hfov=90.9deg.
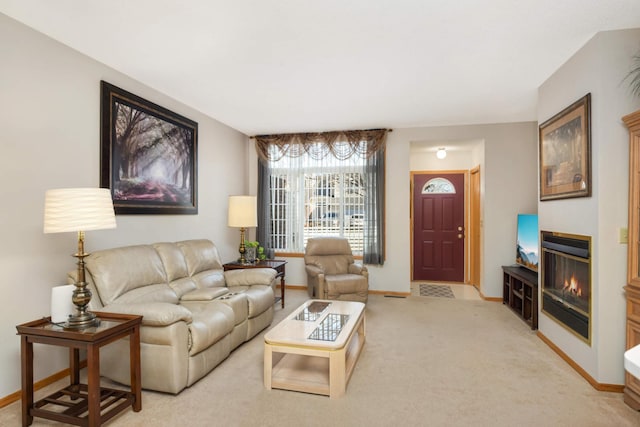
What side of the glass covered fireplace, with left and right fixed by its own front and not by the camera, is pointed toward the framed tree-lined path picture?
front

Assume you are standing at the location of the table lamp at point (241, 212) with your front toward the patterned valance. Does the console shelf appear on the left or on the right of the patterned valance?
right

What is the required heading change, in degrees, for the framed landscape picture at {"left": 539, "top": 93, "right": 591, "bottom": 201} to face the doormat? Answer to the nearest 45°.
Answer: approximately 90° to its right

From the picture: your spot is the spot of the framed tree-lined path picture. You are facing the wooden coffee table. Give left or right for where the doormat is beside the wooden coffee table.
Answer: left

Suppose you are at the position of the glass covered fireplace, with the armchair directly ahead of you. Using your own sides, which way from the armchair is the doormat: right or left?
right

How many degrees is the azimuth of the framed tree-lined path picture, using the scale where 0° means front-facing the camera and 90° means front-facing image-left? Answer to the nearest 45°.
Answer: approximately 315°

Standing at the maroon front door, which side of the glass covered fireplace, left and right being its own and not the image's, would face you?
right

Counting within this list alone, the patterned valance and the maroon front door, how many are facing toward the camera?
2

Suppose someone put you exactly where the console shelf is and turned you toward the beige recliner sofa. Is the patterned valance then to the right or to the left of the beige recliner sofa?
right

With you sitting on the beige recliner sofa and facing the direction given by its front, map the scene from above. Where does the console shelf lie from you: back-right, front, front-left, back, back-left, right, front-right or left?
front-left

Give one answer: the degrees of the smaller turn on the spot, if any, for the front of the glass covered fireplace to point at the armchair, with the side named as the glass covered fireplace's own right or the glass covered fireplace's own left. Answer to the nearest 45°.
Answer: approximately 45° to the glass covered fireplace's own right
